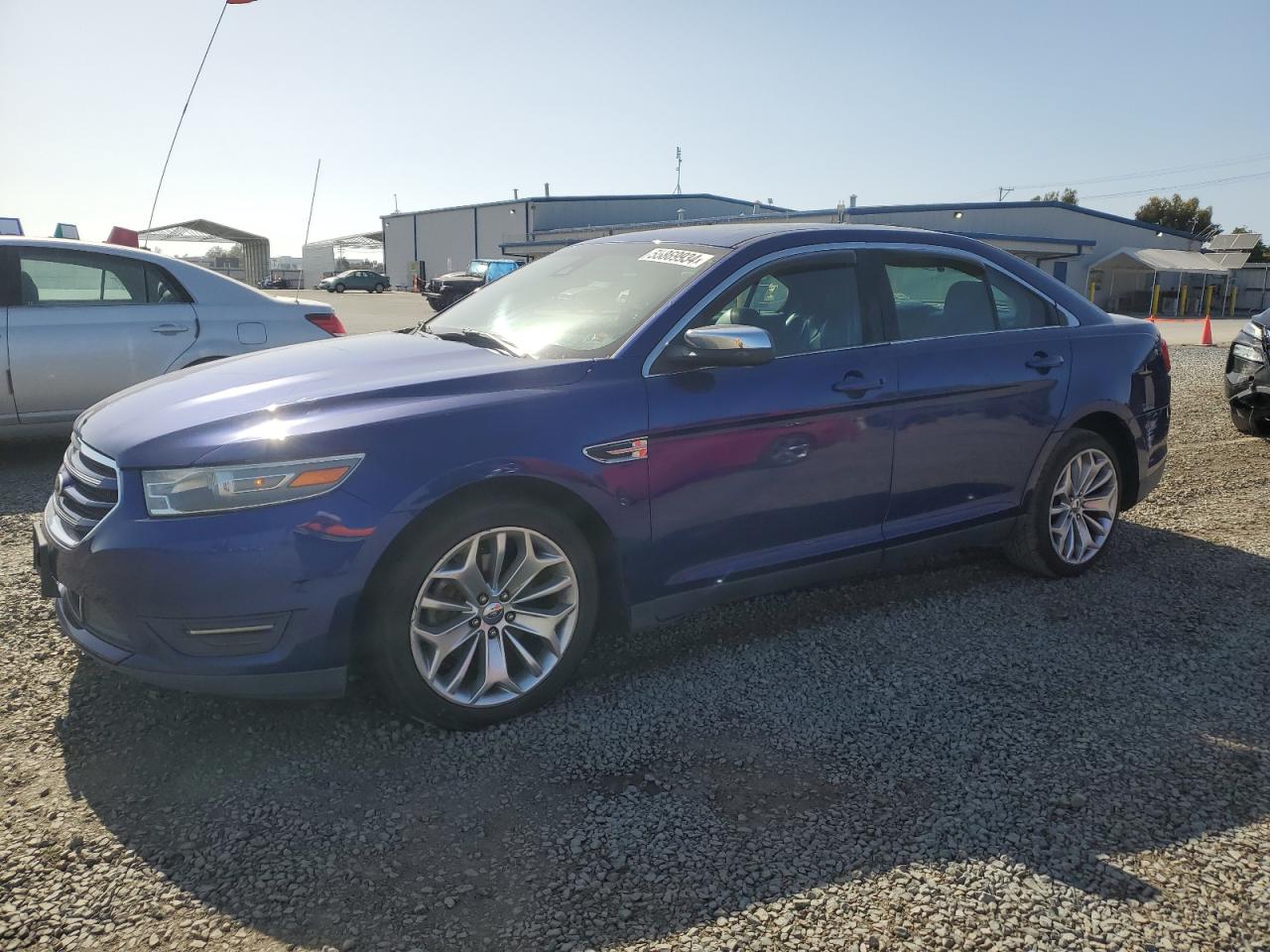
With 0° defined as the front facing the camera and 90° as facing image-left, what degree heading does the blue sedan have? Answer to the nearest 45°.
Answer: approximately 45°

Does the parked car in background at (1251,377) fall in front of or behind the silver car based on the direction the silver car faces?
behind

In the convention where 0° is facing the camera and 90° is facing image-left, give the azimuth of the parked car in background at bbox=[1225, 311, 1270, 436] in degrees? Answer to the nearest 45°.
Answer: approximately 45°

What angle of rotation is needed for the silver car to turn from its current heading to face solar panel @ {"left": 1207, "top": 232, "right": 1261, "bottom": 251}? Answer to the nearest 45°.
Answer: approximately 135° to its right

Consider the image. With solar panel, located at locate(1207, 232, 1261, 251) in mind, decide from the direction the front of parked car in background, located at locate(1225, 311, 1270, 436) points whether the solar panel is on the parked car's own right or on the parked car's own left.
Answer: on the parked car's own right

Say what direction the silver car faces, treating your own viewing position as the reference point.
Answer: facing to the left of the viewer
